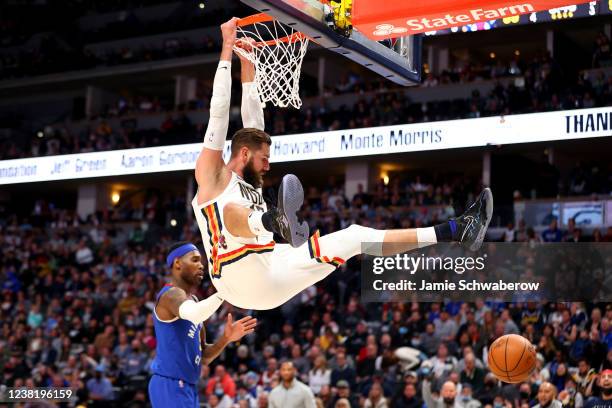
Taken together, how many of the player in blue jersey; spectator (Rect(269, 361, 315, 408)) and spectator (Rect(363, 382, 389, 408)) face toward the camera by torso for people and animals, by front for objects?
2

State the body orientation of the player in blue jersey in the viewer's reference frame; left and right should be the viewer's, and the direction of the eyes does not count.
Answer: facing to the right of the viewer

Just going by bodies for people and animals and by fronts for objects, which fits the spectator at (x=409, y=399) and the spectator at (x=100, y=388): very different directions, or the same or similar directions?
same or similar directions

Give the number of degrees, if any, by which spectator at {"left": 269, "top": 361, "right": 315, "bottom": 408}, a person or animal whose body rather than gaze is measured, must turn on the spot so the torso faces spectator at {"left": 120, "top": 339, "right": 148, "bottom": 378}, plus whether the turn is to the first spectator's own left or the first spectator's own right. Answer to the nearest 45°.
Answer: approximately 135° to the first spectator's own right

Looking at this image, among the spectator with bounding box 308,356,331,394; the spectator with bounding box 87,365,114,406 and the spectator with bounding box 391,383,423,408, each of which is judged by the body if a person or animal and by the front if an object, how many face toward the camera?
3

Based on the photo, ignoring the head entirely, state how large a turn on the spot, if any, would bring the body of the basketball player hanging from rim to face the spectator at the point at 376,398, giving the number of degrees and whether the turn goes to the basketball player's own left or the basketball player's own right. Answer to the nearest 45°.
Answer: approximately 90° to the basketball player's own left

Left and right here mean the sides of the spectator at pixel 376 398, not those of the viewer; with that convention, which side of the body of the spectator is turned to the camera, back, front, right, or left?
front

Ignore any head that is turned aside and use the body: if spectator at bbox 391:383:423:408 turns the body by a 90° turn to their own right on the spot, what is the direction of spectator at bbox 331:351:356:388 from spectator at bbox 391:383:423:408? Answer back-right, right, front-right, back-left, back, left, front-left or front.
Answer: front-right

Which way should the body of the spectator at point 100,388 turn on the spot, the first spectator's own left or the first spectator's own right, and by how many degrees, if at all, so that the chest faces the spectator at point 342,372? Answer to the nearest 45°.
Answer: approximately 45° to the first spectator's own left

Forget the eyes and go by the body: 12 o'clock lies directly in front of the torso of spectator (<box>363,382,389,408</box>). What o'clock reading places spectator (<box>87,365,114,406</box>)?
spectator (<box>87,365,114,406</box>) is roughly at 4 o'clock from spectator (<box>363,382,389,408</box>).

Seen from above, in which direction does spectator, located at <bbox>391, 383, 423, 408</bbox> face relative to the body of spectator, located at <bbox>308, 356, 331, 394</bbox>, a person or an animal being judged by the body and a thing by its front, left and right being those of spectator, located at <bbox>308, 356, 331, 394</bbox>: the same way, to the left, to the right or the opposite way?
the same way

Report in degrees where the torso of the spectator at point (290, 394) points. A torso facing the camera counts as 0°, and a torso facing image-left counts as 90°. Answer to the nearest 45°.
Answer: approximately 0°

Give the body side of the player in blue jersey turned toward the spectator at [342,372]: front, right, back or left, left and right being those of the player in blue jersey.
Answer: left

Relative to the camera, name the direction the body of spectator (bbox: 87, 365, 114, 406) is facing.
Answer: toward the camera

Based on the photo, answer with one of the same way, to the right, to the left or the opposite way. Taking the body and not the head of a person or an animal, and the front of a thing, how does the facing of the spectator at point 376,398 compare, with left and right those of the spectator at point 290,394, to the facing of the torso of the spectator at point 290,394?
the same way
